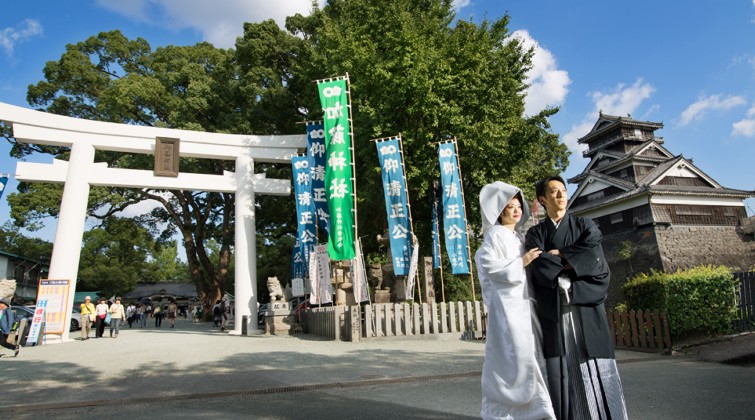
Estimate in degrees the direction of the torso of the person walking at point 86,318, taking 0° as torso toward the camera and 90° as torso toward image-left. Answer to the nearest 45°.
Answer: approximately 0°

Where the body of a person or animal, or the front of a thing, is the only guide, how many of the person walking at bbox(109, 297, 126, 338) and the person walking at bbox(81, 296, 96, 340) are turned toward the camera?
2

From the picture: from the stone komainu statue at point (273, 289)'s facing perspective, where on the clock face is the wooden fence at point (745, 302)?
The wooden fence is roughly at 9 o'clock from the stone komainu statue.

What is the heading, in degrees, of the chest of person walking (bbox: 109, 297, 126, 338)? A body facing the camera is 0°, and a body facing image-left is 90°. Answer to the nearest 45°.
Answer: approximately 0°

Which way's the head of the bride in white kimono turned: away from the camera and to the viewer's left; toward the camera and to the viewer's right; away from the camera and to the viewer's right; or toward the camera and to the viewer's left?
toward the camera and to the viewer's right
